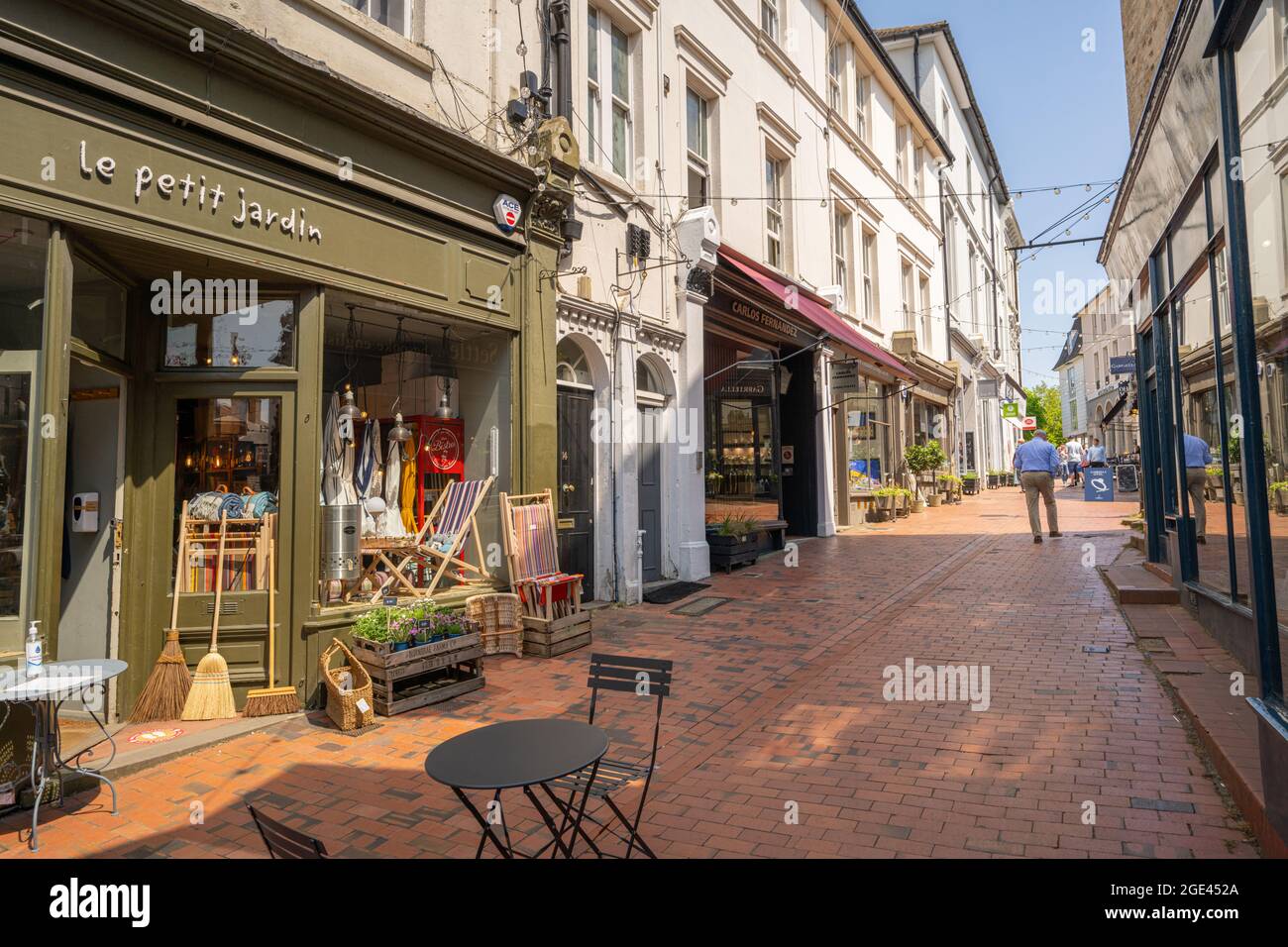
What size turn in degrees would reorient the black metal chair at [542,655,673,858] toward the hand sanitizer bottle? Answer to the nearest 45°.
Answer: approximately 45° to its right

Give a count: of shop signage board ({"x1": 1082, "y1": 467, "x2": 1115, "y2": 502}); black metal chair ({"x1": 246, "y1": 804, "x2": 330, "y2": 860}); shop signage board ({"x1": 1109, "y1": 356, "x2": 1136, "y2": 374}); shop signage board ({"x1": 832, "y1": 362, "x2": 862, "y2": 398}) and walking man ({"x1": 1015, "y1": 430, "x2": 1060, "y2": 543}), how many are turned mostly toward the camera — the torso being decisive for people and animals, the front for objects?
3

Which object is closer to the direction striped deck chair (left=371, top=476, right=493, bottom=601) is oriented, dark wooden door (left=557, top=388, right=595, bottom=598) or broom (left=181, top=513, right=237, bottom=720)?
the broom

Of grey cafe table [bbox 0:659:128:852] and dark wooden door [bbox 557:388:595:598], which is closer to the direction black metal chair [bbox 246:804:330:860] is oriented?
the dark wooden door

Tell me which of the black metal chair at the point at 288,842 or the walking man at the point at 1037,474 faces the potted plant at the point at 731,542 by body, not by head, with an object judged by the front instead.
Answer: the black metal chair

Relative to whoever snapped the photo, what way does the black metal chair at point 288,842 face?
facing away from the viewer and to the right of the viewer

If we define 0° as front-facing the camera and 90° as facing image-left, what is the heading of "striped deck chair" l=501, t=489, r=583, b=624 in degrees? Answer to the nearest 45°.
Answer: approximately 315°

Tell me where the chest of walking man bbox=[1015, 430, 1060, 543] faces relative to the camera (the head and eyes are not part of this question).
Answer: away from the camera

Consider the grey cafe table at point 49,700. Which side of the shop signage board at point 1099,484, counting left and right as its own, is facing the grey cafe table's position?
front

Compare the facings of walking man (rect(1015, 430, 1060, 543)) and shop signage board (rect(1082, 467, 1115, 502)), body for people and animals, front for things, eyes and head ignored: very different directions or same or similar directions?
very different directions

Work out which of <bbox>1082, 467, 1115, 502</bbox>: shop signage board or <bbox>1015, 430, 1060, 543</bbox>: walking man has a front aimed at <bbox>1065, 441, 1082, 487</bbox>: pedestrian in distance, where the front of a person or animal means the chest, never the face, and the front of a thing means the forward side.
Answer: the walking man
